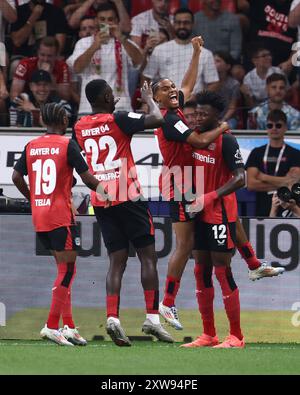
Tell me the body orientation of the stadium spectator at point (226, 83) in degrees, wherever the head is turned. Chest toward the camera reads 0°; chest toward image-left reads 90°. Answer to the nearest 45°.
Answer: approximately 45°

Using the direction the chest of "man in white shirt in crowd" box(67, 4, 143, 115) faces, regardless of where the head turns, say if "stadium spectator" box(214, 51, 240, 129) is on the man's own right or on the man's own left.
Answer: on the man's own left

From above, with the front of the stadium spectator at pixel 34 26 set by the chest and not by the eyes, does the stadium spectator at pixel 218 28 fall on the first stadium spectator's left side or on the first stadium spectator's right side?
on the first stadium spectator's left side

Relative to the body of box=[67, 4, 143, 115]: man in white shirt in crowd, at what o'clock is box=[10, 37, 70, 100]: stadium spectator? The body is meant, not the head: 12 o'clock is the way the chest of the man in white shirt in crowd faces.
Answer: The stadium spectator is roughly at 3 o'clock from the man in white shirt in crowd.

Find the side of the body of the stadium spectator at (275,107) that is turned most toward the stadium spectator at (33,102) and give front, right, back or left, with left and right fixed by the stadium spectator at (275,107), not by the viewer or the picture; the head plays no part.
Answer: right
